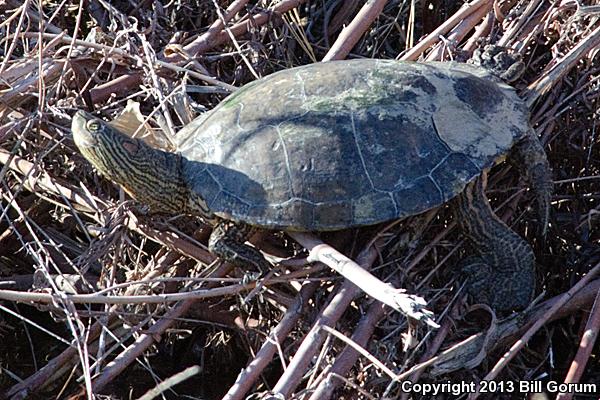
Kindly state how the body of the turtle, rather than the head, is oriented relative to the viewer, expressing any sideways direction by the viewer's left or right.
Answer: facing to the left of the viewer
